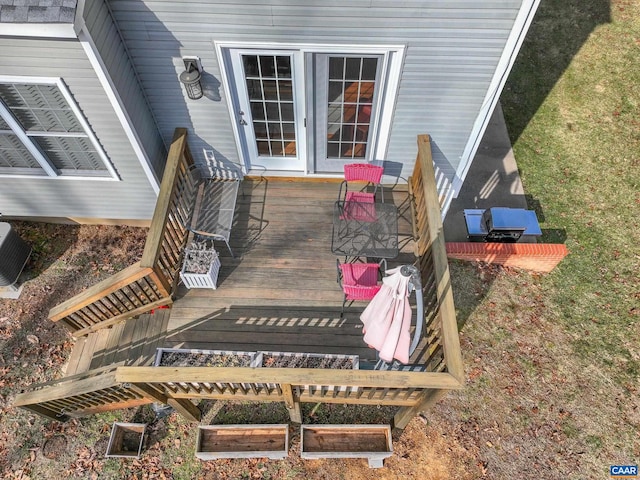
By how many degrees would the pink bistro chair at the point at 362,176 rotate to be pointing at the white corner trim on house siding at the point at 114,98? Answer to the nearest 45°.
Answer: approximately 45° to its right

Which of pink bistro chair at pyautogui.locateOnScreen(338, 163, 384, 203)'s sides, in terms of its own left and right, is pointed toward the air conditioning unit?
right

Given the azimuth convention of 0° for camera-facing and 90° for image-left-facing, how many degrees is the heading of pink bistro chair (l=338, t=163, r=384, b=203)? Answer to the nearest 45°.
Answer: approximately 0°

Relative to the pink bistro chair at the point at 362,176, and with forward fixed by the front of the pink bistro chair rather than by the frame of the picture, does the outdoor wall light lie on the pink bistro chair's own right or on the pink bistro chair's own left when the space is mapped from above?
on the pink bistro chair's own right

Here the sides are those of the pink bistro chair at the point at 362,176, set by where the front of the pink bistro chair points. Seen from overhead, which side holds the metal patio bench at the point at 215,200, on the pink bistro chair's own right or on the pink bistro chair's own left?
on the pink bistro chair's own right
